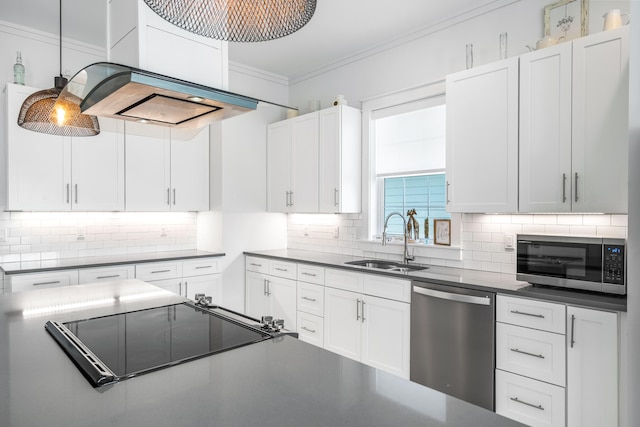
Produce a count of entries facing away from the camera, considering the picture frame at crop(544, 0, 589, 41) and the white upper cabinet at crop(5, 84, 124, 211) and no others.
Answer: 0

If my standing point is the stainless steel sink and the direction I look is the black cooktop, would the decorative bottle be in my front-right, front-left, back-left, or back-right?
front-right

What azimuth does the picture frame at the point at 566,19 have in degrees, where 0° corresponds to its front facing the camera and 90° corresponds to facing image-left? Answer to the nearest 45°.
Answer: approximately 45°

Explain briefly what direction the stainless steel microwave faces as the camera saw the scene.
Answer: facing the viewer and to the left of the viewer

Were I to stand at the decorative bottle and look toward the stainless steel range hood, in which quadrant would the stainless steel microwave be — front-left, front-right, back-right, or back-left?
front-left

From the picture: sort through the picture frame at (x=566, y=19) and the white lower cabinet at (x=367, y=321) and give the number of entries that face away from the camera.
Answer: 0

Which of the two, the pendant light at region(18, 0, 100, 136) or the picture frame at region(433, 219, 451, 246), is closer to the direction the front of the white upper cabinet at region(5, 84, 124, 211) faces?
the pendant light

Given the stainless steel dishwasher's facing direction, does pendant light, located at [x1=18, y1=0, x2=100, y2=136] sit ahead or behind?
ahead

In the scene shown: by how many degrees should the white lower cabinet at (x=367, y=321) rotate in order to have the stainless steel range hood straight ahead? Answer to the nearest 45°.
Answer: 0° — it already faces it

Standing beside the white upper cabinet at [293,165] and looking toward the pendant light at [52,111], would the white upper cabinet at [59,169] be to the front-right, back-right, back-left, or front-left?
front-right

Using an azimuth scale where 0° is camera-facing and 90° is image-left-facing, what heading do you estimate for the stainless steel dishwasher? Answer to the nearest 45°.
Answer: approximately 45°

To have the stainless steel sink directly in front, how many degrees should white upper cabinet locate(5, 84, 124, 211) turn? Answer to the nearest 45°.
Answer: approximately 45° to its left

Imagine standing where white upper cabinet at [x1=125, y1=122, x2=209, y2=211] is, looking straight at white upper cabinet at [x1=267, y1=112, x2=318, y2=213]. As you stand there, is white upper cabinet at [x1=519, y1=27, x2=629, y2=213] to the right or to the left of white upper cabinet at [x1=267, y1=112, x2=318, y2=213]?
right
